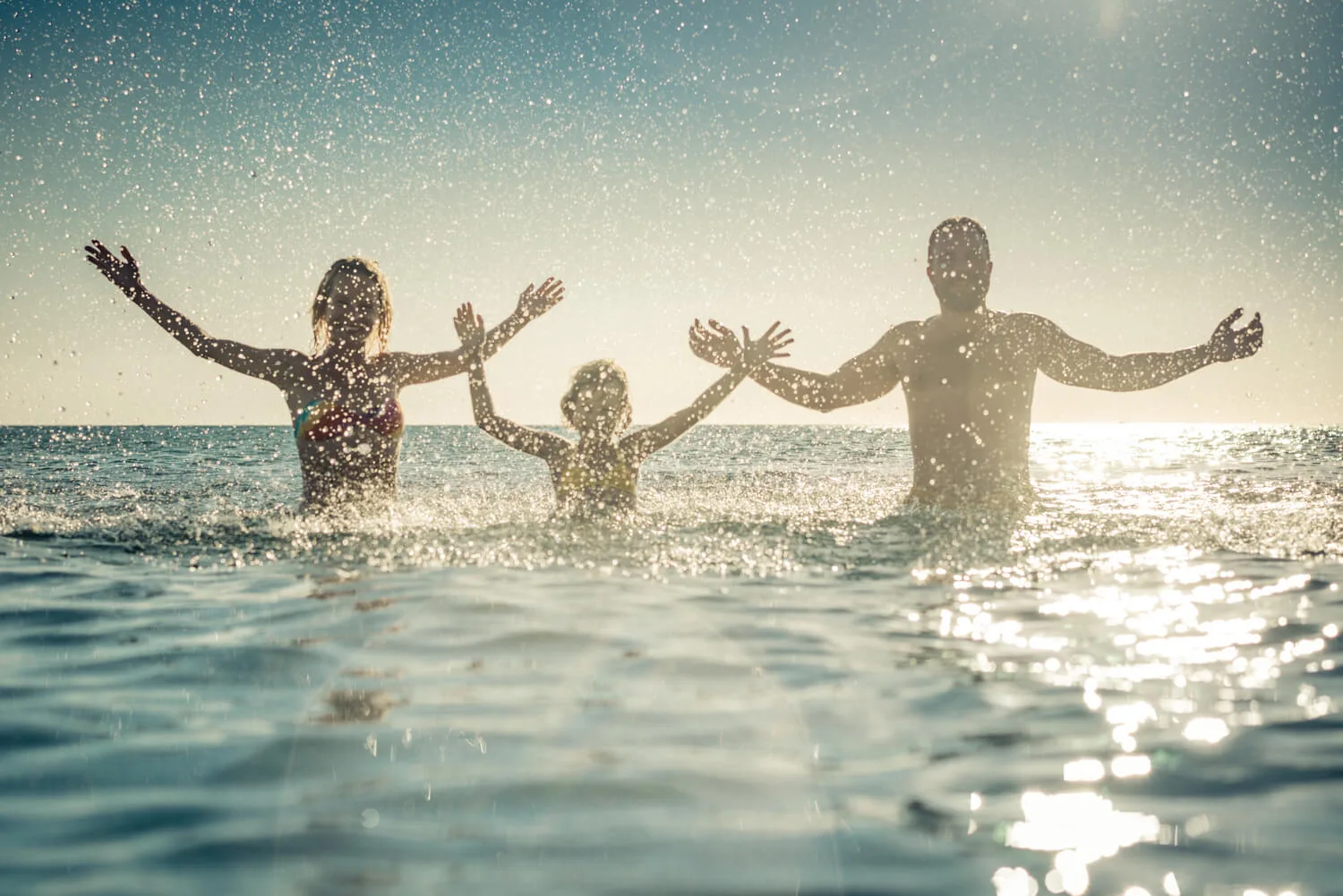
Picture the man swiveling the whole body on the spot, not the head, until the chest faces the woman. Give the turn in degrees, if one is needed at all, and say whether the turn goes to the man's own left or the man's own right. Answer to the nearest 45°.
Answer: approximately 90° to the man's own right

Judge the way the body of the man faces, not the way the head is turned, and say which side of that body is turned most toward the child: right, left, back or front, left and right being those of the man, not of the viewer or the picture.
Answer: right

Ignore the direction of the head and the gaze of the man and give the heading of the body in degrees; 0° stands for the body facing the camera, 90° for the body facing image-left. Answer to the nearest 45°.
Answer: approximately 0°
